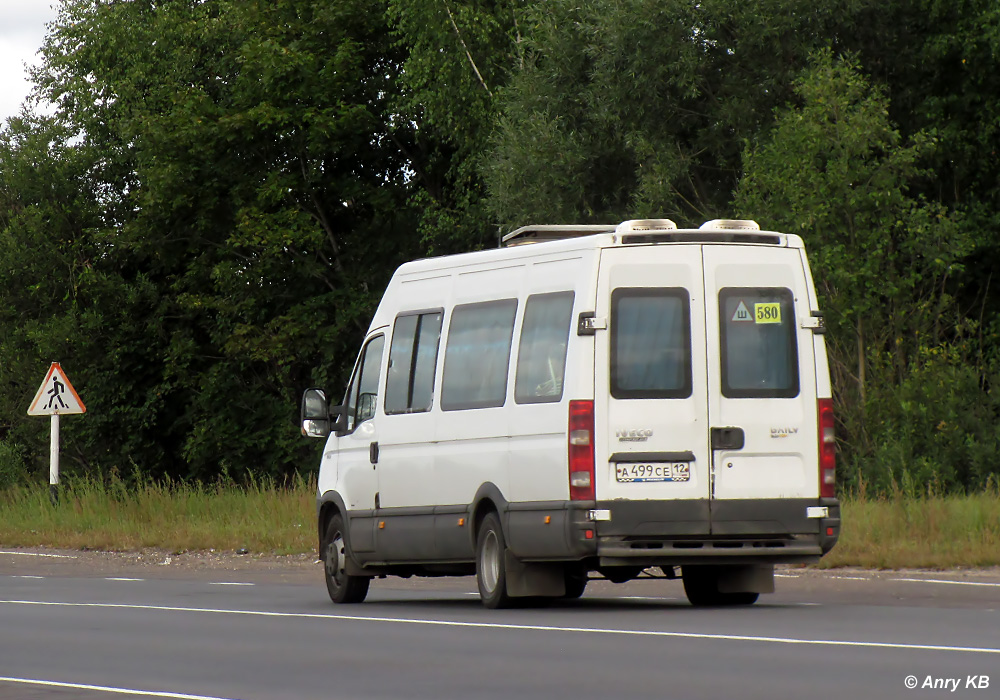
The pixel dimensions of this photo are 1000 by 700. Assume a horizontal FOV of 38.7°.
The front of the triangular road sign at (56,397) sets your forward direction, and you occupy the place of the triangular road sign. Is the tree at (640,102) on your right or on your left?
on your left

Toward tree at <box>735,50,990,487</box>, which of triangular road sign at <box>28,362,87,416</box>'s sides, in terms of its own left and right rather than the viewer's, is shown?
left

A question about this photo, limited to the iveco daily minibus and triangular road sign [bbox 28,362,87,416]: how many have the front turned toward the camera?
1

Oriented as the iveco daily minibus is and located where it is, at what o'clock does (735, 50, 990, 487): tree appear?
The tree is roughly at 2 o'clock from the iveco daily minibus.

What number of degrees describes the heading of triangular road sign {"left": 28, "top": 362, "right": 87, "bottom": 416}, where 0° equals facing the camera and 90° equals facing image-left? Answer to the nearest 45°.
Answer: approximately 0°

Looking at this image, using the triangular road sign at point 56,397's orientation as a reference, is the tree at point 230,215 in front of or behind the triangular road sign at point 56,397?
behind
